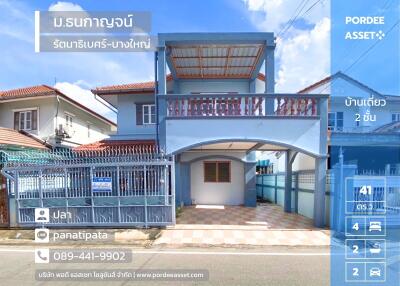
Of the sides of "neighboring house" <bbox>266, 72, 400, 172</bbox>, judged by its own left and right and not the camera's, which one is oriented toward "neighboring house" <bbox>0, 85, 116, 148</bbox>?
right

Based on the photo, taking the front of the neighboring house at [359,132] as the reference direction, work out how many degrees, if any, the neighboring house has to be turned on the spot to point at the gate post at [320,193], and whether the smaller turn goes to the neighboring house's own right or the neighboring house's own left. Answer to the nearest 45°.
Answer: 0° — it already faces it

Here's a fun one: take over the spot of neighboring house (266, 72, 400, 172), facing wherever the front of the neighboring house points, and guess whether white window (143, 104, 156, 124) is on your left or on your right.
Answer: on your right

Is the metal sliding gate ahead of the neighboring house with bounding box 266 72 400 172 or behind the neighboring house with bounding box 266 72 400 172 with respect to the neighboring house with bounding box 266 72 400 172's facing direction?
ahead

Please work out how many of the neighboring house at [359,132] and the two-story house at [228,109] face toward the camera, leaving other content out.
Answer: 2

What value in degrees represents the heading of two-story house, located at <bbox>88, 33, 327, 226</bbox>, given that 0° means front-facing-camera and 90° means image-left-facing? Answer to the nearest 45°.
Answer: approximately 0°

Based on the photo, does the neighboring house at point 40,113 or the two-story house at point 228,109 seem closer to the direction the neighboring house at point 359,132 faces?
the two-story house
